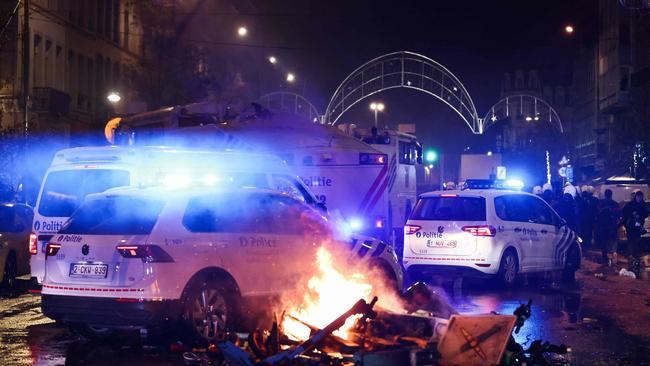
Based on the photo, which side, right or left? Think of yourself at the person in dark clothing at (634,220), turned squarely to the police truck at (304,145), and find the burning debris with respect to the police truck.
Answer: left

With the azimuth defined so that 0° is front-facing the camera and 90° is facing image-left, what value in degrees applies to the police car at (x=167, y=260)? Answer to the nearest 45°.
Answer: approximately 225°

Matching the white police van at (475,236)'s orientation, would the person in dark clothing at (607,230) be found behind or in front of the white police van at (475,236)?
in front

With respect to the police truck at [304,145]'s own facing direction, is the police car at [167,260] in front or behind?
behind

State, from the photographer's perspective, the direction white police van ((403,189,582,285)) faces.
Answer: facing away from the viewer and to the right of the viewer

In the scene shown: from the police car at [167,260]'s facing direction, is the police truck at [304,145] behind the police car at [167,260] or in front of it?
in front

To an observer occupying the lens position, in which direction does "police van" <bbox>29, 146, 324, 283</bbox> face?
facing away from the viewer and to the right of the viewer

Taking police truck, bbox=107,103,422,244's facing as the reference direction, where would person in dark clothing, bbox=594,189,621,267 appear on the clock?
The person in dark clothing is roughly at 1 o'clock from the police truck.
